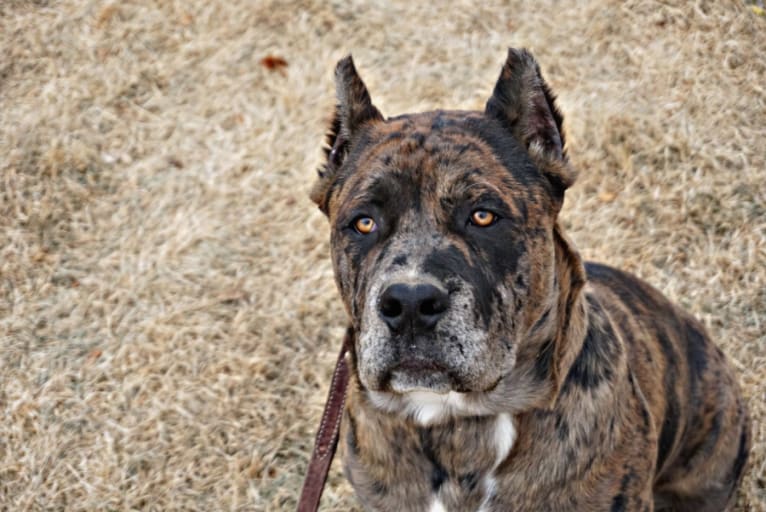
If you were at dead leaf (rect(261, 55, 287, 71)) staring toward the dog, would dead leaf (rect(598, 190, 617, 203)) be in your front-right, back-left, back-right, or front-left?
front-left

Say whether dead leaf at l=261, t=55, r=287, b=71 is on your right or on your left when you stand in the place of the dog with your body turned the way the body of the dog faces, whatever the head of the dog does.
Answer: on your right

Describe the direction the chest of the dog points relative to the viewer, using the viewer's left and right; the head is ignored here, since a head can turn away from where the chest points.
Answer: facing the viewer and to the left of the viewer

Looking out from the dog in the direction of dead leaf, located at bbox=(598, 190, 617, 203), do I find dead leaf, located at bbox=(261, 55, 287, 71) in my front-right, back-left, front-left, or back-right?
front-left

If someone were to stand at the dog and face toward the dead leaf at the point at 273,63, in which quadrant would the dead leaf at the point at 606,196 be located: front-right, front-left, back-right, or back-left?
front-right

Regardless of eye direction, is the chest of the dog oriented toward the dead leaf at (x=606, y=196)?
no
